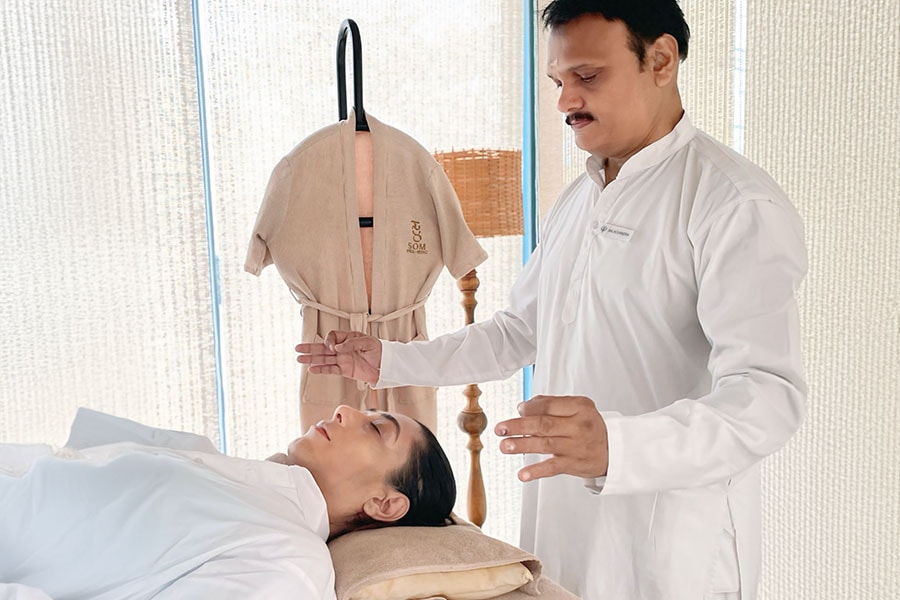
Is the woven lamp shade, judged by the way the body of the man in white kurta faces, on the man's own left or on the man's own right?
on the man's own right

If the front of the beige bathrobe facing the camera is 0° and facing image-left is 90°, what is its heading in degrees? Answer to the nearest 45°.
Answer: approximately 0°

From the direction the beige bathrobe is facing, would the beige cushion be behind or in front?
in front

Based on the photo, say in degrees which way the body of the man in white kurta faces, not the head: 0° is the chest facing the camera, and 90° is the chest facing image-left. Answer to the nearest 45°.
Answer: approximately 45°

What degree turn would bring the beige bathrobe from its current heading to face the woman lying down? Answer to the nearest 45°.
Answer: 0° — it already faces them

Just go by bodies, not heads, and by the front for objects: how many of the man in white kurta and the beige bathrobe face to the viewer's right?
0

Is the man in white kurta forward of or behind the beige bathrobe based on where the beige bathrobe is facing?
forward
